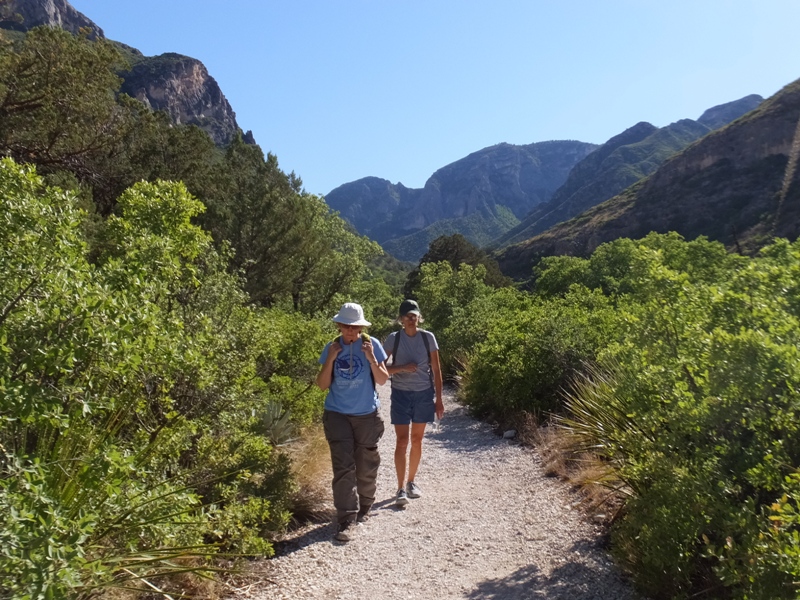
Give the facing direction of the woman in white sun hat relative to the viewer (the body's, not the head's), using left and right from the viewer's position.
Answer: facing the viewer

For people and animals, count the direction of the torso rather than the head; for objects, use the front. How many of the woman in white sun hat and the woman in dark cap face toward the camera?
2

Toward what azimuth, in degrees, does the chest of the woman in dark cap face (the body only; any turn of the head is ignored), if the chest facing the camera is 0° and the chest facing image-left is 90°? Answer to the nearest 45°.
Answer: approximately 0°

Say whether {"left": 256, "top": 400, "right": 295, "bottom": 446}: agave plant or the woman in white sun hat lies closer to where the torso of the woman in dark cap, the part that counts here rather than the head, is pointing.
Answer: the woman in white sun hat

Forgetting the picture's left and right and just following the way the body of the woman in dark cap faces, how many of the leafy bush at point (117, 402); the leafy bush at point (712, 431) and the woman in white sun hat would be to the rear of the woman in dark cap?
0

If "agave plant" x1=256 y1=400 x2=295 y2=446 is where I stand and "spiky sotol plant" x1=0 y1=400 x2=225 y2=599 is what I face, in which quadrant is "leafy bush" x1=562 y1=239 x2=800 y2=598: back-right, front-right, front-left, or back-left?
front-left

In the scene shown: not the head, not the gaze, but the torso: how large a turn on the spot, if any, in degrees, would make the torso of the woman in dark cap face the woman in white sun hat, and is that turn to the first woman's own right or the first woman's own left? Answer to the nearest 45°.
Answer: approximately 45° to the first woman's own right

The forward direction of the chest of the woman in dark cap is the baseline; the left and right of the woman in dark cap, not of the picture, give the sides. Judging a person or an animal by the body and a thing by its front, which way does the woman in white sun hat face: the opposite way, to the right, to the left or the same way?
the same way

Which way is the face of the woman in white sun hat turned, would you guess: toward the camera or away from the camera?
toward the camera

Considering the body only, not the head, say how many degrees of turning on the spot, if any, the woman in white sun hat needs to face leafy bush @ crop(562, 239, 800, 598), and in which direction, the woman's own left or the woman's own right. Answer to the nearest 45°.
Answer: approximately 45° to the woman's own left

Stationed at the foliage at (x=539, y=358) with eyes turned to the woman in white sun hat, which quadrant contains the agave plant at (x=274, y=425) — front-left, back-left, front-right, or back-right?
front-right
